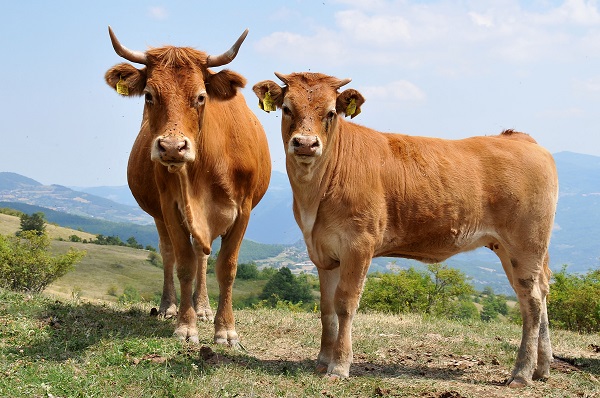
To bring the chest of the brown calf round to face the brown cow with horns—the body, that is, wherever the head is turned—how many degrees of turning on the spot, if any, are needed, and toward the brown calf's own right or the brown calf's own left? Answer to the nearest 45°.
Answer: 0° — it already faces it

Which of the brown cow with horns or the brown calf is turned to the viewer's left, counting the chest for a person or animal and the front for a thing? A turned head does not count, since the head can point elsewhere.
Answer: the brown calf

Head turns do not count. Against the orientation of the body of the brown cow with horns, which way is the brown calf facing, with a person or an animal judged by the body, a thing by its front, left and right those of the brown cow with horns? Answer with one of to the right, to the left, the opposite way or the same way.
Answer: to the right

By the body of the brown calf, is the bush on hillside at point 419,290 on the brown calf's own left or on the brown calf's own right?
on the brown calf's own right

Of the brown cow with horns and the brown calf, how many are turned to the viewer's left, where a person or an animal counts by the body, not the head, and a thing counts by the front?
1

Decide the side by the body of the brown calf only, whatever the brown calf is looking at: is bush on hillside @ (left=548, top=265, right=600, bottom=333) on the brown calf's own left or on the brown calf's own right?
on the brown calf's own right

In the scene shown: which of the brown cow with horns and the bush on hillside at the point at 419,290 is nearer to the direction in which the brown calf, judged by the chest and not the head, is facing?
the brown cow with horns

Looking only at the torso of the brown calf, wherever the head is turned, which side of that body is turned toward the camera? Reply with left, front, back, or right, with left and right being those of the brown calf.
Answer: left

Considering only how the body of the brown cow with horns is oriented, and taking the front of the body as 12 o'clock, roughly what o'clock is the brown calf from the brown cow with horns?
The brown calf is roughly at 10 o'clock from the brown cow with horns.

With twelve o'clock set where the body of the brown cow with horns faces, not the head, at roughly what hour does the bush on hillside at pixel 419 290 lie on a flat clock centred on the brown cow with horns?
The bush on hillside is roughly at 7 o'clock from the brown cow with horns.
